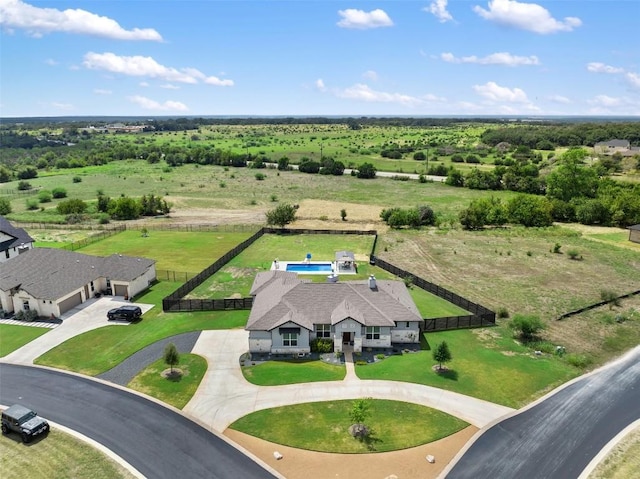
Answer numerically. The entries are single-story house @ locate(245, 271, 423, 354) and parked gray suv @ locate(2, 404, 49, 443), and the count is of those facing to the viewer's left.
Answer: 0

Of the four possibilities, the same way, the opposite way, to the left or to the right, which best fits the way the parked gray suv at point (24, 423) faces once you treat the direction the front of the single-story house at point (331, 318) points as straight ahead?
to the left

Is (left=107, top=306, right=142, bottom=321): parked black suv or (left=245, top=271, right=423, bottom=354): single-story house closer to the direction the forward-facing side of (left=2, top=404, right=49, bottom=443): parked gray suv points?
the single-story house

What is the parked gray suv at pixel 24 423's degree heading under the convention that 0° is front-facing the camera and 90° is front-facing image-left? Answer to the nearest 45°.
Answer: approximately 315°

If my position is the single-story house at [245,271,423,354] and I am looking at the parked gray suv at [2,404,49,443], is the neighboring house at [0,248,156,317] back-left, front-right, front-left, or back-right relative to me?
front-right

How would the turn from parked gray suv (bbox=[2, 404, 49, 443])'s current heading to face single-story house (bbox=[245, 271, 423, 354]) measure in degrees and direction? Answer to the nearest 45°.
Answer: approximately 45° to its left

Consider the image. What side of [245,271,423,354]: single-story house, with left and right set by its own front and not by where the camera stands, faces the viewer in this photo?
front

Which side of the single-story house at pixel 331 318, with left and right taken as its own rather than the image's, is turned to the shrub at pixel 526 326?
left

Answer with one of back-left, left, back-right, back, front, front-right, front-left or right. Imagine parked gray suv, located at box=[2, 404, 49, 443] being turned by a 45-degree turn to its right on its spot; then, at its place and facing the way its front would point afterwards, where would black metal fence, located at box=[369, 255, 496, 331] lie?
left

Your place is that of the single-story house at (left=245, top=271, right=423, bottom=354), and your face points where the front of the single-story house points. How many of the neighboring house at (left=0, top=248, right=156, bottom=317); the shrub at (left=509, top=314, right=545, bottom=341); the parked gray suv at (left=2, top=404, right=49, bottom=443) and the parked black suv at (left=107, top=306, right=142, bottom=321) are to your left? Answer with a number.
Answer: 1
